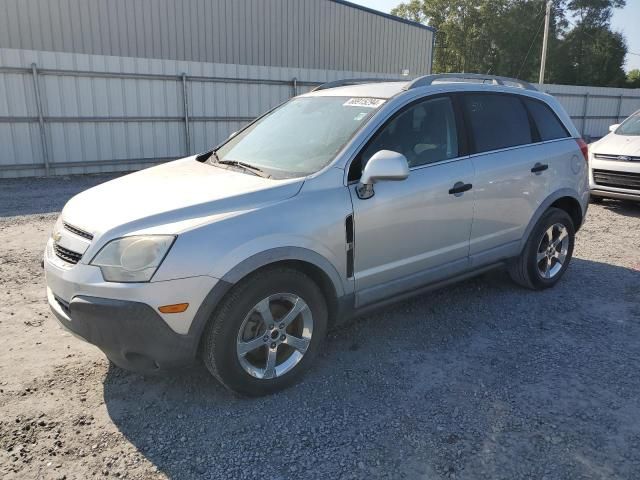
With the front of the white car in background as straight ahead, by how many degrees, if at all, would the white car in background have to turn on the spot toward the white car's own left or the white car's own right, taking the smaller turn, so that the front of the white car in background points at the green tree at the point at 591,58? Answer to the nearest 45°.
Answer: approximately 135° to the white car's own right

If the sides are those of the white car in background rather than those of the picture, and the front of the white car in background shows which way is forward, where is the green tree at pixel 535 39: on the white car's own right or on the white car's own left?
on the white car's own right

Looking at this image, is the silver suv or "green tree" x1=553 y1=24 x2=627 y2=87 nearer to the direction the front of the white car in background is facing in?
the silver suv

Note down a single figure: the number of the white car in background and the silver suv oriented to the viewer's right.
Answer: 0

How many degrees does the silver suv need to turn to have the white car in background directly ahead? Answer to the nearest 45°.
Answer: approximately 180°

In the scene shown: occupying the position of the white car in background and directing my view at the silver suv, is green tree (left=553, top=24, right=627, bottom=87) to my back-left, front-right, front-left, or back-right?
back-right

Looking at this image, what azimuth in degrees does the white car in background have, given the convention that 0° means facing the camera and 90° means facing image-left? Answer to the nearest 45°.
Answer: approximately 45°

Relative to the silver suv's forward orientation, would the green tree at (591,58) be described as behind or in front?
behind

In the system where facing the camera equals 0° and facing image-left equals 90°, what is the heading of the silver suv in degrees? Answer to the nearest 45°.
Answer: approximately 45°

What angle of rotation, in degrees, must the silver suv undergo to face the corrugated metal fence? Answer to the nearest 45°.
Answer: approximately 180°

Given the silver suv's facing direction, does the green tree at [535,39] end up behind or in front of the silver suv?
behind
